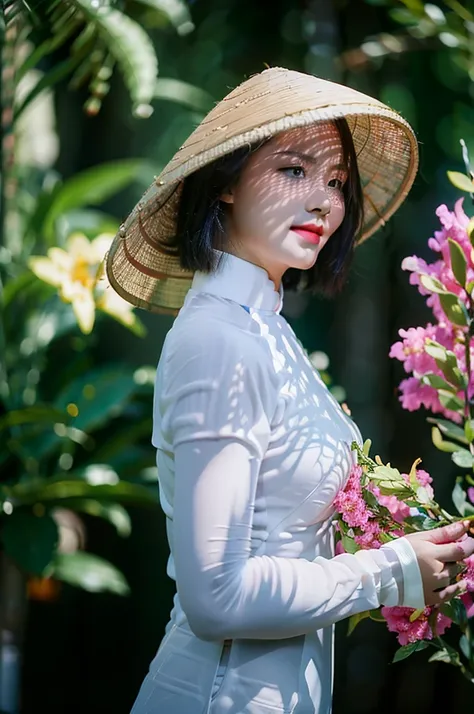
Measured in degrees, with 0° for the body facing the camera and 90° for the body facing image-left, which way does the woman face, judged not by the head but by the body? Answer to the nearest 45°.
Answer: approximately 270°

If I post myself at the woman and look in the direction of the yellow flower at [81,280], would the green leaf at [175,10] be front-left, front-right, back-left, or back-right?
front-right

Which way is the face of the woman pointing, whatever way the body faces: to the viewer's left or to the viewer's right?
to the viewer's right

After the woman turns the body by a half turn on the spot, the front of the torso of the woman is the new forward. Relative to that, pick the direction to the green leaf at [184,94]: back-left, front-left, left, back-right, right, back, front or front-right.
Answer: right

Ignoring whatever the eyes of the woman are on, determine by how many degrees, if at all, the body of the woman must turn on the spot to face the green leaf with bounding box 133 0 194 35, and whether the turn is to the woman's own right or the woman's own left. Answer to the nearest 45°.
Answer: approximately 90° to the woman's own left
